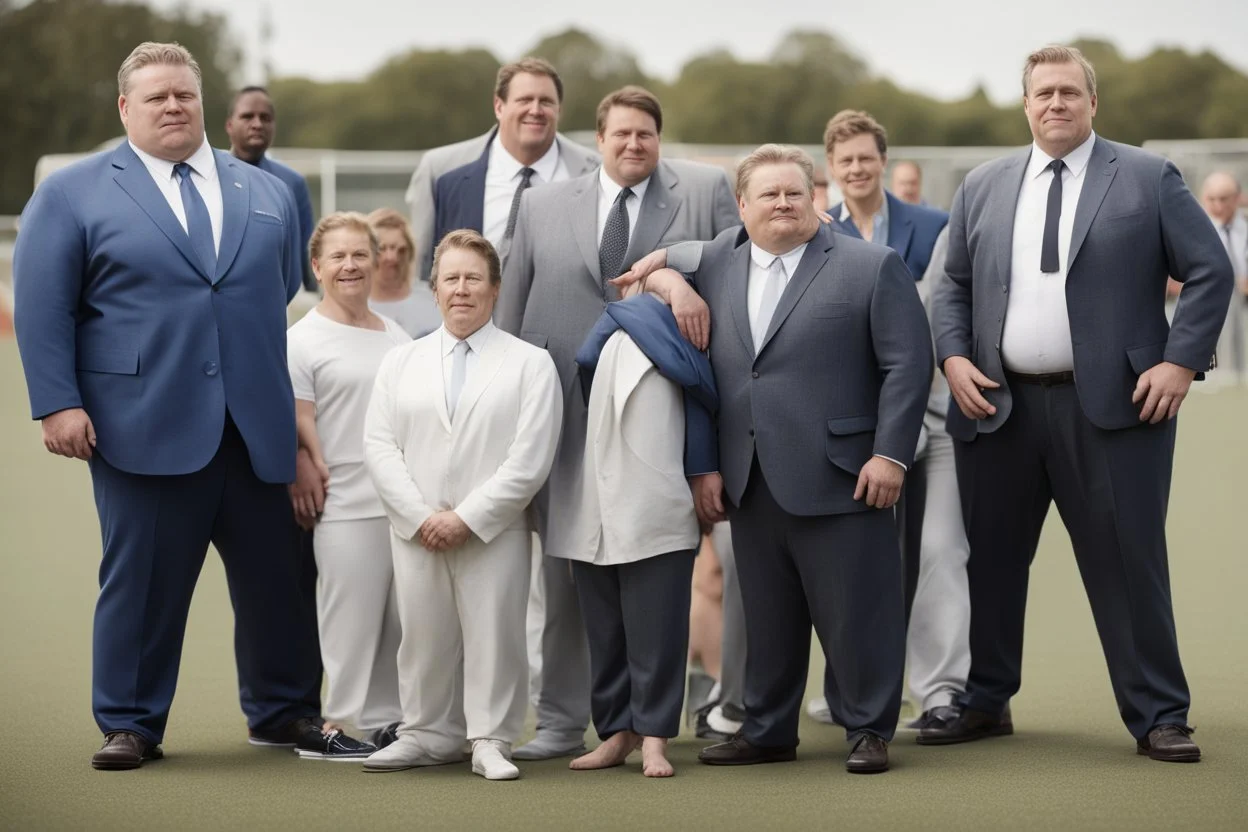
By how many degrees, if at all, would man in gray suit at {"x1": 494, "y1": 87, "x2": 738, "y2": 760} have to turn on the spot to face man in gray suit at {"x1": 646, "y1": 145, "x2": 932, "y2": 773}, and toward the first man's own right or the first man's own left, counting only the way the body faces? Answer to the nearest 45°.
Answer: approximately 45° to the first man's own left

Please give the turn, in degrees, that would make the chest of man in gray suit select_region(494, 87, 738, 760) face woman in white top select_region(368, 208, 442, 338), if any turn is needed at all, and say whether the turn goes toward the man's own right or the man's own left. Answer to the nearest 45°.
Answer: approximately 135° to the man's own right

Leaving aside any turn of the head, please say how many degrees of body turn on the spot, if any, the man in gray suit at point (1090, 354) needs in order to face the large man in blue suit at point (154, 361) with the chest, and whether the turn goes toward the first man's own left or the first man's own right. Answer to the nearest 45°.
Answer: approximately 90° to the first man's own right

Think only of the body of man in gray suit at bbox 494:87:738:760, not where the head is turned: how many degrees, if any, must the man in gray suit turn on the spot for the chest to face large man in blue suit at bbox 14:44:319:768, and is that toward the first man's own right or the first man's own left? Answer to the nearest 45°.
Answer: approximately 90° to the first man's own right

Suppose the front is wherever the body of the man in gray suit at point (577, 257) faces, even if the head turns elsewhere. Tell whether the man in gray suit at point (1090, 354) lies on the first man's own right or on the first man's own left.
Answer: on the first man's own left

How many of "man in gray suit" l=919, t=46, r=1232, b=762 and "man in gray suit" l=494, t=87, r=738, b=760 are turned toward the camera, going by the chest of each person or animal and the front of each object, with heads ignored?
2

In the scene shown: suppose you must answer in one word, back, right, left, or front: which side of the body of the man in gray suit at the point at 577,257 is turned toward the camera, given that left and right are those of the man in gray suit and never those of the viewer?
front

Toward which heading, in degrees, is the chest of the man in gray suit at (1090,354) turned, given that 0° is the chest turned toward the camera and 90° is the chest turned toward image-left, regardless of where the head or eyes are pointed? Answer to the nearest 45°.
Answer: approximately 0°

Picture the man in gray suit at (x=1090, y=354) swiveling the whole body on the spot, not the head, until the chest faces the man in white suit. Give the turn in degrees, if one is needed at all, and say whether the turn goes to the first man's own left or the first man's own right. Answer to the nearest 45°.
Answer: approximately 90° to the first man's own right
